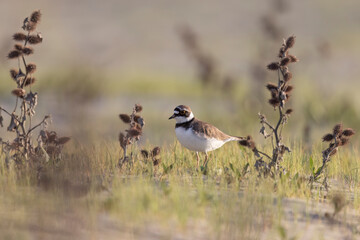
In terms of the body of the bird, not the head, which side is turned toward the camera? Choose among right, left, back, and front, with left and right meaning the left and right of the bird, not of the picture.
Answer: left

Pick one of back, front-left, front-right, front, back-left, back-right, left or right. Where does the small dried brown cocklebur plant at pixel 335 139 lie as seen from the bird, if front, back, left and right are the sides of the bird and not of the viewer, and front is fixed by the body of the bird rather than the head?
back

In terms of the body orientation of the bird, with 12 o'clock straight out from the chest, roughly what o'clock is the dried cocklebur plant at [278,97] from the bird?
The dried cocklebur plant is roughly at 7 o'clock from the bird.
